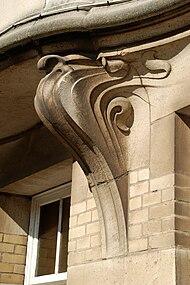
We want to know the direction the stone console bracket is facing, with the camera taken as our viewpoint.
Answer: facing the viewer and to the left of the viewer

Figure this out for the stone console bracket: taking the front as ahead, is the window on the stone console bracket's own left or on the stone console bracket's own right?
on the stone console bracket's own right
